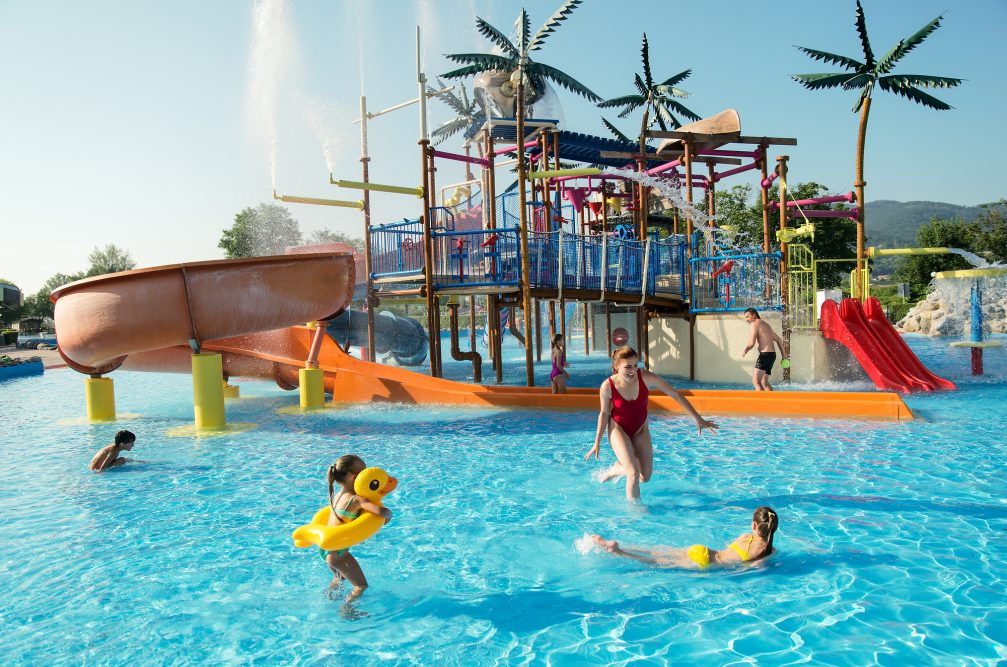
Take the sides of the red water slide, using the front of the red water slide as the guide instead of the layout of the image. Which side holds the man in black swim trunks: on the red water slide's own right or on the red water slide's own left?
on the red water slide's own right

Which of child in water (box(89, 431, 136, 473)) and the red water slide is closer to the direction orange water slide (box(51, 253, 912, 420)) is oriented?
the red water slide

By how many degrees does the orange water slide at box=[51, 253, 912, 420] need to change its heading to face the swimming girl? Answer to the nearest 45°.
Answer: approximately 45° to its right

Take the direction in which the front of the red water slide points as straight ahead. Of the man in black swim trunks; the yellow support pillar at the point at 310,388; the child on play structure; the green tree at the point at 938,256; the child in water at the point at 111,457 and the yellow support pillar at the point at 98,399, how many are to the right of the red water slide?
5

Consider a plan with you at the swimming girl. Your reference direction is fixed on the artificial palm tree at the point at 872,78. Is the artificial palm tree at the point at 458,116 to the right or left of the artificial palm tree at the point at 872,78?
left

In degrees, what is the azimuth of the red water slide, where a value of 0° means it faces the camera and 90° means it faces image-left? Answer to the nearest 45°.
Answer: approximately 315°

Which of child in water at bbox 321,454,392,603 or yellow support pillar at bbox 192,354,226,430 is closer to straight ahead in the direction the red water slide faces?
the child in water

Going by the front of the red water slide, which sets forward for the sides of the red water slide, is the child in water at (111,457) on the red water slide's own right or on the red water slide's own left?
on the red water slide's own right

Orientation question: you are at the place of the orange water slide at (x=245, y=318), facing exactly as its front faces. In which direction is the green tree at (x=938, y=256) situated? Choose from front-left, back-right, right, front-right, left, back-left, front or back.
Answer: front-left

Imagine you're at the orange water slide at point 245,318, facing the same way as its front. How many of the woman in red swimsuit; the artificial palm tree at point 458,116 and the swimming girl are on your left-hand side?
1

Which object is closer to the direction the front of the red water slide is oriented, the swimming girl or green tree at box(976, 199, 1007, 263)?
the swimming girl

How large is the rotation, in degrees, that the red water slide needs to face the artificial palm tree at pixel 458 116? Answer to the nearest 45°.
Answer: approximately 180°

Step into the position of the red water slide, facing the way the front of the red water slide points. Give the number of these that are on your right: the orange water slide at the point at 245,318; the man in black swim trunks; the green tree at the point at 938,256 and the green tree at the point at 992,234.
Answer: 2

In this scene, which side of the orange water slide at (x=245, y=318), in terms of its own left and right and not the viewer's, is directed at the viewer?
right
